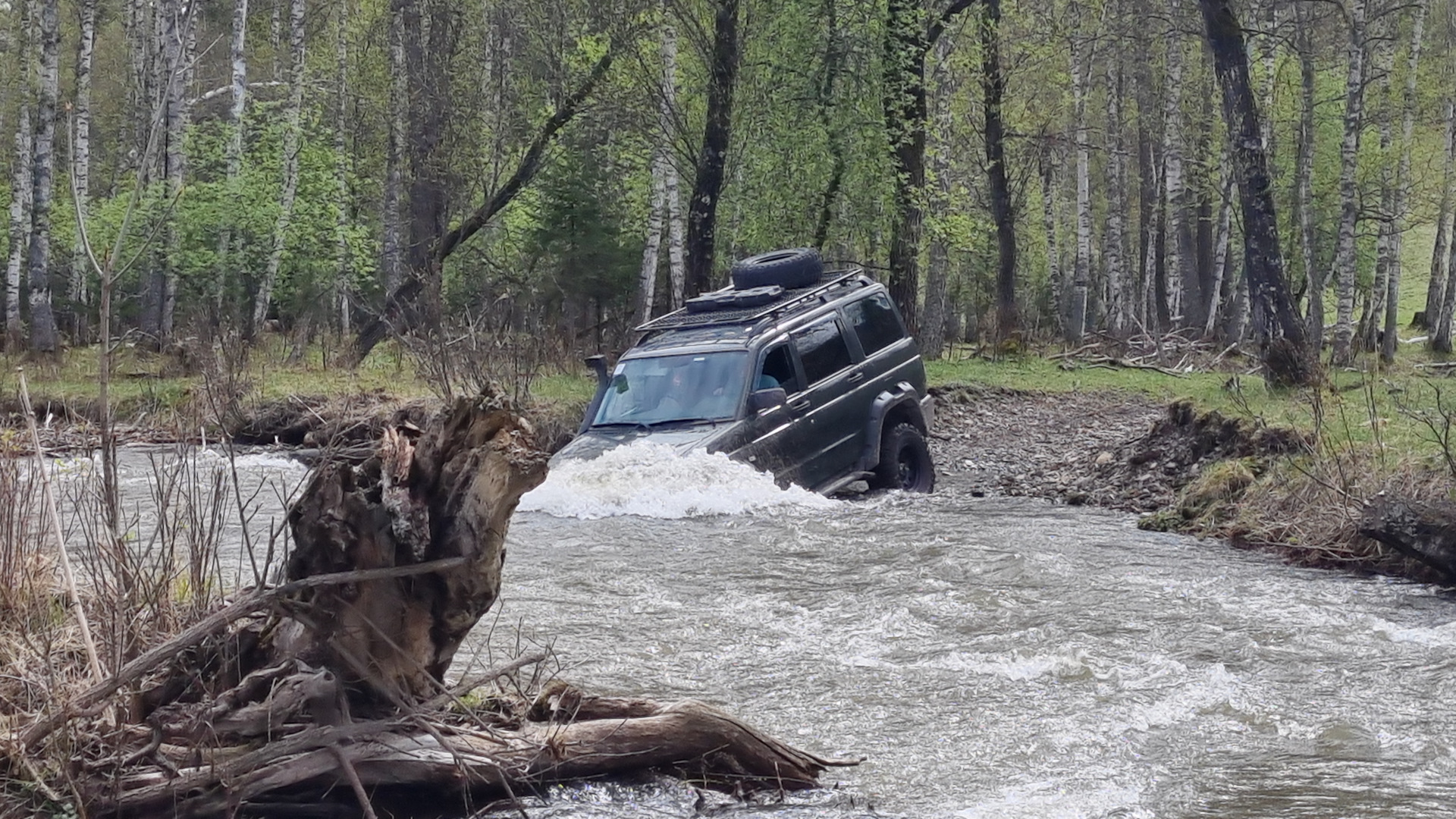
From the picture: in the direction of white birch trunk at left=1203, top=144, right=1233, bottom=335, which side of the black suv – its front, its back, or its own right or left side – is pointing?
back

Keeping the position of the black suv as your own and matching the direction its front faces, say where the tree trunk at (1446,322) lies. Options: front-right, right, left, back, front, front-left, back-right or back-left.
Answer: back

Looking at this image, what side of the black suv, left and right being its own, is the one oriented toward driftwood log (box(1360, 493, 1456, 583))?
left

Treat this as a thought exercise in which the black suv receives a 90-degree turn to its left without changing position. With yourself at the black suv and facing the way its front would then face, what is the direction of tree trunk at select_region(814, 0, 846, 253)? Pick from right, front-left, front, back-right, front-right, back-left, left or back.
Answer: back-left

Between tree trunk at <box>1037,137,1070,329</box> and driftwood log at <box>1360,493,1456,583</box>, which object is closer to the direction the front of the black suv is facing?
the driftwood log

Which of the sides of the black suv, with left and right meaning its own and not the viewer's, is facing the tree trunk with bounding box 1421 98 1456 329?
back

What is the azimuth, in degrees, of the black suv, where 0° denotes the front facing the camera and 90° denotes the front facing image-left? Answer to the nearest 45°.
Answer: approximately 45°

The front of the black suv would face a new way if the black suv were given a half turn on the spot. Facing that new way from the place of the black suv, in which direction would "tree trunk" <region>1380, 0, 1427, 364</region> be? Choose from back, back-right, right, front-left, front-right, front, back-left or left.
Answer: front

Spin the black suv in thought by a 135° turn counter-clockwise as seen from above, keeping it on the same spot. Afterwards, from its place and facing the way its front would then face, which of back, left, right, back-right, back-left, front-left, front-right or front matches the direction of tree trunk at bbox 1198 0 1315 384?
front-left

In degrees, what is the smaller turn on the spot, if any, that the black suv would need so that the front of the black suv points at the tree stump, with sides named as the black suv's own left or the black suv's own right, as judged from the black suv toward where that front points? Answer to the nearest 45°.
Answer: approximately 45° to the black suv's own left
